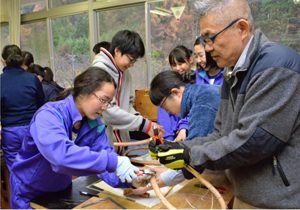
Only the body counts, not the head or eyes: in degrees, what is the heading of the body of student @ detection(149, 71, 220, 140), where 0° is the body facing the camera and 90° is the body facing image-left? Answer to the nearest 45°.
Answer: approximately 90°

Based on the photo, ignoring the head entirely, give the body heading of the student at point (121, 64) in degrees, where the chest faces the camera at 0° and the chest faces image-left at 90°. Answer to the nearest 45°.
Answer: approximately 315°

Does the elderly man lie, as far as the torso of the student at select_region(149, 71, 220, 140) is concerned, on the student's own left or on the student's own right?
on the student's own left

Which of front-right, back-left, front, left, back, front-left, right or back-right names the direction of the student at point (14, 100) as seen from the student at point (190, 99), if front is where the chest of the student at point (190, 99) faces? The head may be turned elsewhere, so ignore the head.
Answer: front-right

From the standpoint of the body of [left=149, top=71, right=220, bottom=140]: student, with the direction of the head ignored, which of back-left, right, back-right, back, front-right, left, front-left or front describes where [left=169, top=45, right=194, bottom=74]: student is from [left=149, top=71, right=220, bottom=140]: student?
right

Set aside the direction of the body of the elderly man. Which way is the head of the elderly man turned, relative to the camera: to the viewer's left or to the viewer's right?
to the viewer's left

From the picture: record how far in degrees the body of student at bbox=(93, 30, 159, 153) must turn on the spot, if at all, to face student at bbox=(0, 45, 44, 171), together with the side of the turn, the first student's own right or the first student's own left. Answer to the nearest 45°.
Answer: approximately 180°

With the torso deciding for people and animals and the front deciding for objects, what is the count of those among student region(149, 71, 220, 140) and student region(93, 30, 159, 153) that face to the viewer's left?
1

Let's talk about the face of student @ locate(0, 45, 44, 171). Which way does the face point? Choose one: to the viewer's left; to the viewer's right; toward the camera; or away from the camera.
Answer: away from the camera

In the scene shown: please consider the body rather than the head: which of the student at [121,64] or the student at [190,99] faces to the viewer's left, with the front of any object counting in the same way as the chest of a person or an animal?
the student at [190,99]
